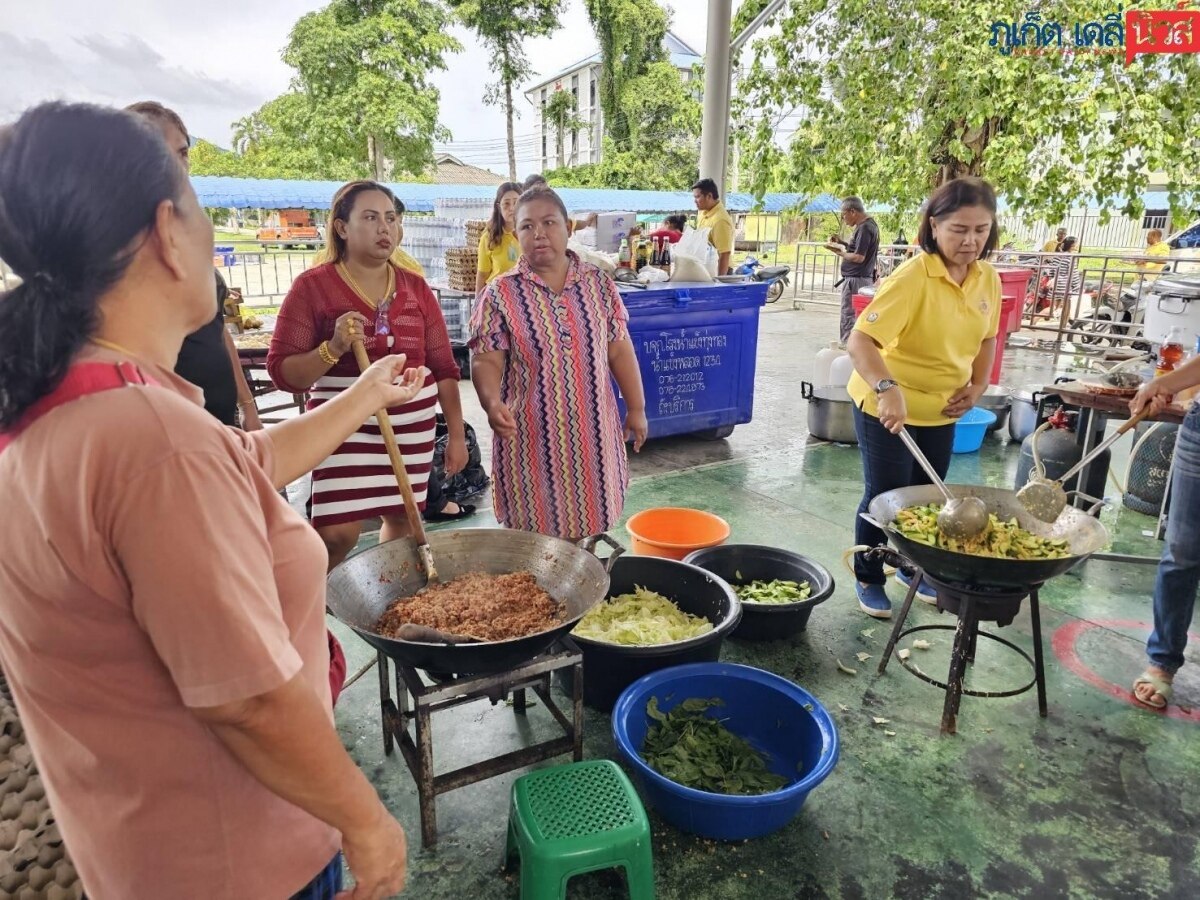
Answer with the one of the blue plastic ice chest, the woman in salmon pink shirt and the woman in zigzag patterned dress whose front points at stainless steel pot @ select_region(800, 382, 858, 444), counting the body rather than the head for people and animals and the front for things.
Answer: the woman in salmon pink shirt

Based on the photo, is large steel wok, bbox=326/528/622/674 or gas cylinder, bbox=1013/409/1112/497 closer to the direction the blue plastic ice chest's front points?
the large steel wok

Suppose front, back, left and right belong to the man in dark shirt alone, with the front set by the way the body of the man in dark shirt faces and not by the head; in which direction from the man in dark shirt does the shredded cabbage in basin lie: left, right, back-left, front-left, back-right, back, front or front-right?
left

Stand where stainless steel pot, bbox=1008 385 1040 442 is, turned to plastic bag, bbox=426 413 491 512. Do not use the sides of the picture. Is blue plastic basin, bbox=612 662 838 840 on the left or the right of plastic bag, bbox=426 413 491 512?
left

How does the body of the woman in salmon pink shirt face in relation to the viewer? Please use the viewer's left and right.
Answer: facing away from the viewer and to the right of the viewer

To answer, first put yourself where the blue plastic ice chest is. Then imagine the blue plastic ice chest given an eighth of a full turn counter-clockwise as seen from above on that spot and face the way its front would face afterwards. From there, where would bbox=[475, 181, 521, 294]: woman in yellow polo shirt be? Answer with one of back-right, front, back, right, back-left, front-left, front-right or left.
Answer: back-right

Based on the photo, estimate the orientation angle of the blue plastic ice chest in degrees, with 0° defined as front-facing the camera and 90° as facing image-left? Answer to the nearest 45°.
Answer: approximately 0°

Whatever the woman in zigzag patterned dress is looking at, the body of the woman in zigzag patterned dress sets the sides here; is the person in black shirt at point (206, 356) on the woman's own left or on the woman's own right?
on the woman's own right

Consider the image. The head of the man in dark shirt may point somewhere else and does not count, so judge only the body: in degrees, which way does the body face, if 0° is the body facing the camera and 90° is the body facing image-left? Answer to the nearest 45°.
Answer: approximately 90°

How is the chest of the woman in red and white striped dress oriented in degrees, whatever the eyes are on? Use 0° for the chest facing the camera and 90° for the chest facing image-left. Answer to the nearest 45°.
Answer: approximately 315°
